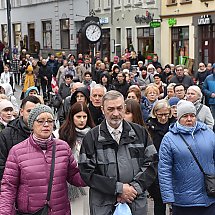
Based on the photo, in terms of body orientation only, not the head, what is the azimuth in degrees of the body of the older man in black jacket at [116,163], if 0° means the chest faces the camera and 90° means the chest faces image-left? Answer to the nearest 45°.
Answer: approximately 0°

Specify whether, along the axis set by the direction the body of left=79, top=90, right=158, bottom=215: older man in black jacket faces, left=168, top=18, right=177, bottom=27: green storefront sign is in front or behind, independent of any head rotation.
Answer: behind

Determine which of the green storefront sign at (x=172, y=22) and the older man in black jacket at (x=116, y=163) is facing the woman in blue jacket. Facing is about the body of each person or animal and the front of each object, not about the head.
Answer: the green storefront sign

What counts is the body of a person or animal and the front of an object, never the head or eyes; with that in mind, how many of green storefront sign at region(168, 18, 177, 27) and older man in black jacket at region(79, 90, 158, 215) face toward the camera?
2

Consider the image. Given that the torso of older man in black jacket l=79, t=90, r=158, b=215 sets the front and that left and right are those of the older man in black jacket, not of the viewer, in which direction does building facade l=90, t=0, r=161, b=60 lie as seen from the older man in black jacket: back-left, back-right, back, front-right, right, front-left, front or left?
back

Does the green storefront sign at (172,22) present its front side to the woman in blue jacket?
yes

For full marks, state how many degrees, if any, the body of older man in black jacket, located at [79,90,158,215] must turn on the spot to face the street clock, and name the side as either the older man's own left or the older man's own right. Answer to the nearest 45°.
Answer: approximately 180°
